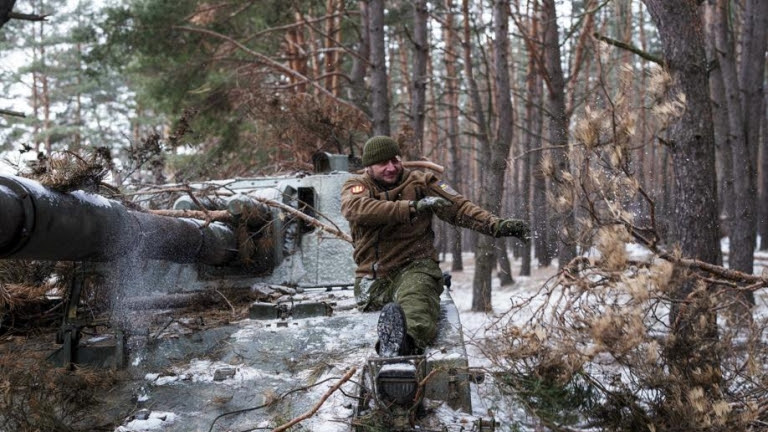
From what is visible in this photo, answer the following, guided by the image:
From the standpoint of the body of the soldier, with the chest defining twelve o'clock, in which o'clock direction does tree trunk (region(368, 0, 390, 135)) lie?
The tree trunk is roughly at 6 o'clock from the soldier.

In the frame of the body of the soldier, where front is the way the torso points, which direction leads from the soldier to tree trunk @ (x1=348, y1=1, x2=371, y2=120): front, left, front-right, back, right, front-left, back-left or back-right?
back

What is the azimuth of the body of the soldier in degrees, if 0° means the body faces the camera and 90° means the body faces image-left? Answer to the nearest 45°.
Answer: approximately 0°

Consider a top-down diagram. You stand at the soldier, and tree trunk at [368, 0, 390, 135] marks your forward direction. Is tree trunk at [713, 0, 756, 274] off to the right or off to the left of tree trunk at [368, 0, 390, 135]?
right

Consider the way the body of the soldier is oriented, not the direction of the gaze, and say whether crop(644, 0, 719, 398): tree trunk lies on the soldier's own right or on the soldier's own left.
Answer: on the soldier's own left

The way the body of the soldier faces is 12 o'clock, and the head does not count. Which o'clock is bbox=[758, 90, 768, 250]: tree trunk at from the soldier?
The tree trunk is roughly at 7 o'clock from the soldier.

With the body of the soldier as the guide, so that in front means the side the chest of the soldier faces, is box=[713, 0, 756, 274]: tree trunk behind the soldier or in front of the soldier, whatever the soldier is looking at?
behind

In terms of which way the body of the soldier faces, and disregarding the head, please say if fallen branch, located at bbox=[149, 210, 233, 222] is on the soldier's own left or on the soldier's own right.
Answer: on the soldier's own right

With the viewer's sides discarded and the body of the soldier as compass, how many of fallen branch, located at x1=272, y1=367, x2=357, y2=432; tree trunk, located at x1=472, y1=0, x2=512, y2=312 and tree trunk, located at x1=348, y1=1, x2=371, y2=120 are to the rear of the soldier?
2

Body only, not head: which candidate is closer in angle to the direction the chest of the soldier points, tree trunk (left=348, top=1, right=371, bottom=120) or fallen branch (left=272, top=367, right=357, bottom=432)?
the fallen branch
